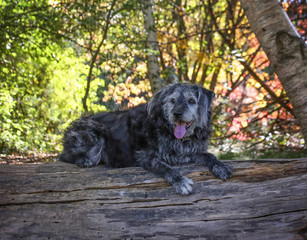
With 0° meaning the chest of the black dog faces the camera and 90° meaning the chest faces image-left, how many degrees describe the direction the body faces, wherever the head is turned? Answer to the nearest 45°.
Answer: approximately 315°

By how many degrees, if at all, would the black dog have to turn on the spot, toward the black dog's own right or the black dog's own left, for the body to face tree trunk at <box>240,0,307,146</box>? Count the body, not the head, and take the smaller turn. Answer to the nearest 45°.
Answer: approximately 45° to the black dog's own left
